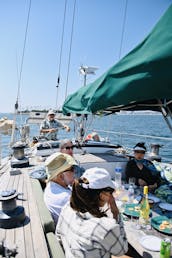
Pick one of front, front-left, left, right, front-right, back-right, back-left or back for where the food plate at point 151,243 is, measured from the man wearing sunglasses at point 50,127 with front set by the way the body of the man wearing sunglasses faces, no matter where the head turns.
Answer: front

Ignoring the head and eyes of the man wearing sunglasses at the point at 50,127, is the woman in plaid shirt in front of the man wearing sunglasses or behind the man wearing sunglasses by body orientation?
in front

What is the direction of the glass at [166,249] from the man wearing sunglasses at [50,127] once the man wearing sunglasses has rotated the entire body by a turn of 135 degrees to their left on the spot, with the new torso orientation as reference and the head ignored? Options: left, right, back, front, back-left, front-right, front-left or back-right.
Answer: back-right

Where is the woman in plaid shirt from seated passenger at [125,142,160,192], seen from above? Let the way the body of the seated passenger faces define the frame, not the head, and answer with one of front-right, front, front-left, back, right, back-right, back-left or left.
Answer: front

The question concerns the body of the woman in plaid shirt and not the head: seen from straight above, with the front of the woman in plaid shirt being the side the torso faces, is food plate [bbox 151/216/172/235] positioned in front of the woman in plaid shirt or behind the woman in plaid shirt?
in front

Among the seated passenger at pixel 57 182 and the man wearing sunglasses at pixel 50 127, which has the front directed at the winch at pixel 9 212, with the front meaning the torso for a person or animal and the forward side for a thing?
the man wearing sunglasses

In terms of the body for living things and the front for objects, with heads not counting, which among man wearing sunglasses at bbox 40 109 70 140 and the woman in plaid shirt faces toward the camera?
the man wearing sunglasses

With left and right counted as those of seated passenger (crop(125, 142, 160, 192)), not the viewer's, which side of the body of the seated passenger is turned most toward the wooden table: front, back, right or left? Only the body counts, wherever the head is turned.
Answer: front

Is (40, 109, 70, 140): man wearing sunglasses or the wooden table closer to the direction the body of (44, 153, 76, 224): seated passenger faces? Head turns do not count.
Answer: the wooden table

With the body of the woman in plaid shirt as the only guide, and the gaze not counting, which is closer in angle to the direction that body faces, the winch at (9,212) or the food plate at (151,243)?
the food plate

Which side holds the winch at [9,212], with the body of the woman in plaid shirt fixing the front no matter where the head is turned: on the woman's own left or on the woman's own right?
on the woman's own left

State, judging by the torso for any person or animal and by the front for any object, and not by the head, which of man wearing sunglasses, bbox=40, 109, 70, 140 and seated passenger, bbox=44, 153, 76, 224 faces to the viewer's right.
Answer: the seated passenger

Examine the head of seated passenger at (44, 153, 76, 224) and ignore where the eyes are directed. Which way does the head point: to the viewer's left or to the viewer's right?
to the viewer's right

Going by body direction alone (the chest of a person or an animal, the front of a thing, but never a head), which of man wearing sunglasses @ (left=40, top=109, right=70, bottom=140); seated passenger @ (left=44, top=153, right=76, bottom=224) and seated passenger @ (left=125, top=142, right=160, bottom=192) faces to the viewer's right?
seated passenger @ (left=44, top=153, right=76, bottom=224)
